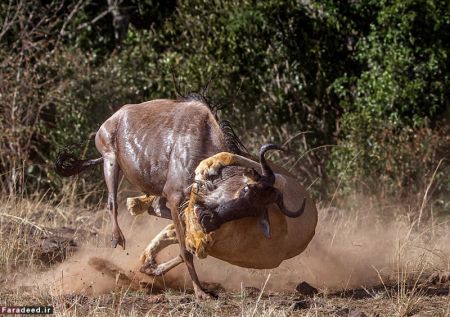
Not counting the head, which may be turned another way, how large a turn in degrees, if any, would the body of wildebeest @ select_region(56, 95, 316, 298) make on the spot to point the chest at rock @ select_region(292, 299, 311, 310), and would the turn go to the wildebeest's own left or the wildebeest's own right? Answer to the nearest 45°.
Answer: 0° — it already faces it

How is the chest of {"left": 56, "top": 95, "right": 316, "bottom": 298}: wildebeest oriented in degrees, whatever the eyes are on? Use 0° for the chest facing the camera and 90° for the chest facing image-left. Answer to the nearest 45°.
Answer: approximately 315°

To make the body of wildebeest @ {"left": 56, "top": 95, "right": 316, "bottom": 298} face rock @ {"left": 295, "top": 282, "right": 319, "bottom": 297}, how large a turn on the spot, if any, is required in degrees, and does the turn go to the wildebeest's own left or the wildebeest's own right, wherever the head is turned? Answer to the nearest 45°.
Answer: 0° — it already faces it
